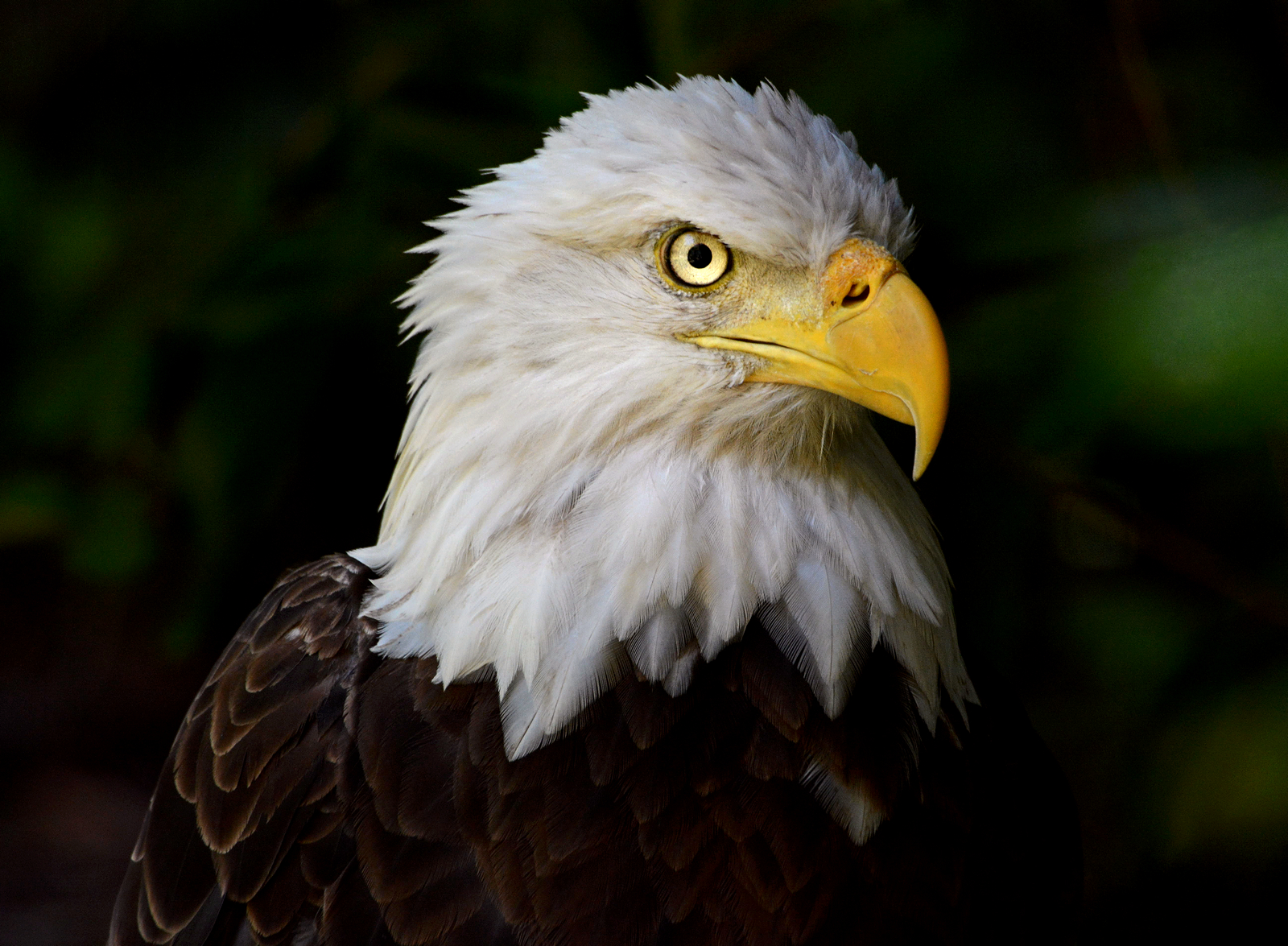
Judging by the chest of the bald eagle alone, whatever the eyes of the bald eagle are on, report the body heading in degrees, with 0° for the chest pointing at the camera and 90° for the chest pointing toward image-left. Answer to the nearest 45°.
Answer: approximately 315°
